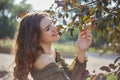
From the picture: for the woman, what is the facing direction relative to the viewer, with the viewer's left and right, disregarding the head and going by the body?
facing to the right of the viewer
